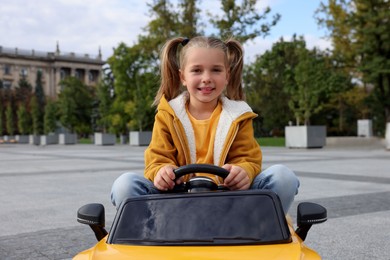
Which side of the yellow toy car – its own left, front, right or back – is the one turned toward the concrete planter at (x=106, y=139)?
back

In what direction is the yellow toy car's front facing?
toward the camera

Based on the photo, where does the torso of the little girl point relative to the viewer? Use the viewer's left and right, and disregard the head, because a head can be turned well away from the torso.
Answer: facing the viewer

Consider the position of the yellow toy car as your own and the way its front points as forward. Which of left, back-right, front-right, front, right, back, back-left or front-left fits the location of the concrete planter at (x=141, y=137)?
back

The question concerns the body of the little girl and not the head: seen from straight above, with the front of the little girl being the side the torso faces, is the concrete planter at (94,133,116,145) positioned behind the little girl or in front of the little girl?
behind

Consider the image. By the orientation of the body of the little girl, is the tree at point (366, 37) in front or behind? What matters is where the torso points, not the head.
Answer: behind

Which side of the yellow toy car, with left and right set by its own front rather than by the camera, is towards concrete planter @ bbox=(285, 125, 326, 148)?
back

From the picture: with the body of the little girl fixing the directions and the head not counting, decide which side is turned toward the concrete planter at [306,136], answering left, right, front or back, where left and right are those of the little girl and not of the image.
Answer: back
